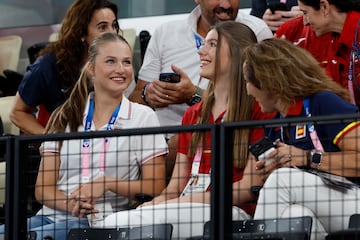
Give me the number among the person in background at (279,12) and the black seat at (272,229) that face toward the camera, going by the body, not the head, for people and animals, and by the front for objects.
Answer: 2

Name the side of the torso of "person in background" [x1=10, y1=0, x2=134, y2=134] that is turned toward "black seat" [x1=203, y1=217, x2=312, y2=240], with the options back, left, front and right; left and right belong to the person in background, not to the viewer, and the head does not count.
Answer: front

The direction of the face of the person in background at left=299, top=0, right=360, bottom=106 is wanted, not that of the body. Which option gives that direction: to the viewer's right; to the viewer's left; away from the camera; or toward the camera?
to the viewer's left

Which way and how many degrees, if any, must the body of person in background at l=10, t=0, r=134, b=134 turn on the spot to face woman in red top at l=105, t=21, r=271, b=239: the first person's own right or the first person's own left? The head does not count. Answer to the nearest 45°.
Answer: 0° — they already face them

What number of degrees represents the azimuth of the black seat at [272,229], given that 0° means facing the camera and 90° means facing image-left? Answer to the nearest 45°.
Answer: approximately 0°
